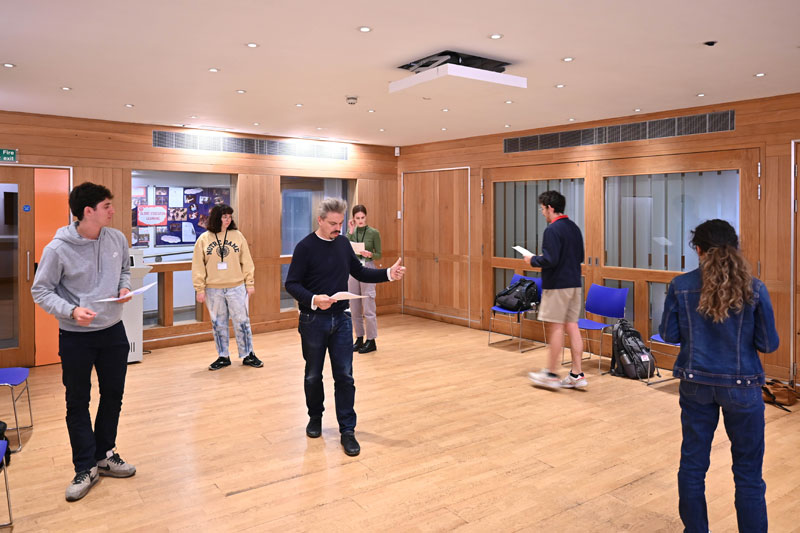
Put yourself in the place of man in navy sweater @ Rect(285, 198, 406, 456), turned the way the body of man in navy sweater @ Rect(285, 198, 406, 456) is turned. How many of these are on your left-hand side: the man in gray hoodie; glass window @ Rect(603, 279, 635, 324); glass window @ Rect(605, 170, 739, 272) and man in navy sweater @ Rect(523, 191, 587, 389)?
3

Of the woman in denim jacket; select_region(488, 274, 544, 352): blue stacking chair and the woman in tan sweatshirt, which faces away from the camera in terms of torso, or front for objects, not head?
the woman in denim jacket

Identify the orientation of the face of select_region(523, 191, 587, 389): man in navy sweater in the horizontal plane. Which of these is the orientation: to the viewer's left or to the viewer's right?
to the viewer's left

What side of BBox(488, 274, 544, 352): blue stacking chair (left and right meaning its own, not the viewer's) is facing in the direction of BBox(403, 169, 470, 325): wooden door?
right

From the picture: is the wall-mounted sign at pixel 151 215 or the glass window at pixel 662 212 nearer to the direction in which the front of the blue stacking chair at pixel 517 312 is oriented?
the wall-mounted sign

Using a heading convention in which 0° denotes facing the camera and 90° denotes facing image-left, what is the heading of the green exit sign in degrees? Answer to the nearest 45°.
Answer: approximately 0°

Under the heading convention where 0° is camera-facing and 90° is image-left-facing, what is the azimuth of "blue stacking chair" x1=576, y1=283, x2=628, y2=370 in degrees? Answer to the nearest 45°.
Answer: approximately 45°

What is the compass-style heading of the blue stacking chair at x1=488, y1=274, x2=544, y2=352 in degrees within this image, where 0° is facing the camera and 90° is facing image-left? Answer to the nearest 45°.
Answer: approximately 45°

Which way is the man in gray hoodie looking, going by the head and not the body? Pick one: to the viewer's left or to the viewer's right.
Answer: to the viewer's right

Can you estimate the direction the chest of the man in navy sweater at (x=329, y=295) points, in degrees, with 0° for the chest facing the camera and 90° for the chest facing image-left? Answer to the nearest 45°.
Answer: approximately 315°

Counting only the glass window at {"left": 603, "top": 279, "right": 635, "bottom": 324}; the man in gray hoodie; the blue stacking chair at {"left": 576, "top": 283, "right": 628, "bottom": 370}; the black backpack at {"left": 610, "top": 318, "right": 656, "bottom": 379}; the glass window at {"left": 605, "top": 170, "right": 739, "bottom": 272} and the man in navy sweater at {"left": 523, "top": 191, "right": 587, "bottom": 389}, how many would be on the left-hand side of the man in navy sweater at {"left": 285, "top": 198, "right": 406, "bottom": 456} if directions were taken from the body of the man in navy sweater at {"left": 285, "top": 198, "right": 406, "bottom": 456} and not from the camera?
5
